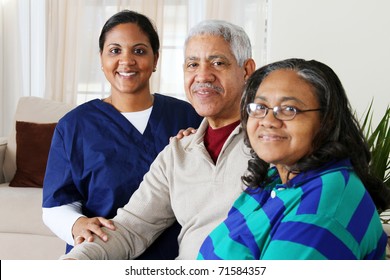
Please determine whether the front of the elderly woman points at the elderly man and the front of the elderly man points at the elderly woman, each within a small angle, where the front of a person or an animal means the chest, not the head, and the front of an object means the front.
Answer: no

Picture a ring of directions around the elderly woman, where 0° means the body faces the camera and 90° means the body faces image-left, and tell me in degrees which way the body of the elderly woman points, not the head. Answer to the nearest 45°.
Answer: approximately 45°

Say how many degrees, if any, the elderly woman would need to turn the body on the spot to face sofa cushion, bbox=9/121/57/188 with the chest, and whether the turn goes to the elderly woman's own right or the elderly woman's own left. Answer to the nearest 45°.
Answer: approximately 90° to the elderly woman's own right

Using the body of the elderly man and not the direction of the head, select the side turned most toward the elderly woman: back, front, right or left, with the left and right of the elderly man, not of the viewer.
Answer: left

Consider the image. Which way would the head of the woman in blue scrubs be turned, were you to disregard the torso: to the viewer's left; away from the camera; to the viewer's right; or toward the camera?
toward the camera

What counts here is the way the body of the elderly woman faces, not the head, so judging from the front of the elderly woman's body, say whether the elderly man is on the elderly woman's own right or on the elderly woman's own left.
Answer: on the elderly woman's own right

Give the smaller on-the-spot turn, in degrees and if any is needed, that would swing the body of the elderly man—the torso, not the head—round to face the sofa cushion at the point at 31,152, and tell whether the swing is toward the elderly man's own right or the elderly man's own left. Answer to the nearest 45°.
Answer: approximately 90° to the elderly man's own right

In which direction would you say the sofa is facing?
toward the camera

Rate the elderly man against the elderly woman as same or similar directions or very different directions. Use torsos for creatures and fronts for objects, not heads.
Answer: same or similar directions

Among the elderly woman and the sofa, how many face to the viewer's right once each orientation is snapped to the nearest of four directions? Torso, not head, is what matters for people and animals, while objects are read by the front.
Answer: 0

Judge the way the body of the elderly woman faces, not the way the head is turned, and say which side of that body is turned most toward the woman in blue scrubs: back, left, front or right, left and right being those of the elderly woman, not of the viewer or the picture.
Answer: right

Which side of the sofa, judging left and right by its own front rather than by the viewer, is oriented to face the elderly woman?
front
